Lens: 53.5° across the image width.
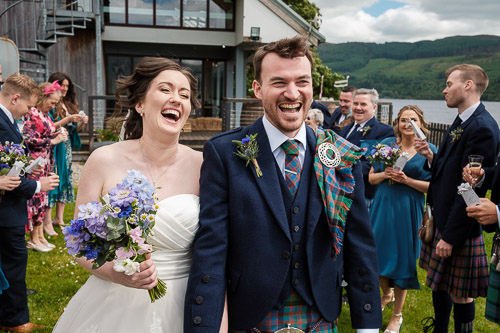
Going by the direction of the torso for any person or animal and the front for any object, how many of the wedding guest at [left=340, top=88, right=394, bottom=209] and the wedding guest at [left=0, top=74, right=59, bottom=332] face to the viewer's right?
1

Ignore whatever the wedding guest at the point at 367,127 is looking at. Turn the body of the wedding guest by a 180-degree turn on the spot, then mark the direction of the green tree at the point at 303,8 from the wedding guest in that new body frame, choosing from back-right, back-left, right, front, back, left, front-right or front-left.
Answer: front-left

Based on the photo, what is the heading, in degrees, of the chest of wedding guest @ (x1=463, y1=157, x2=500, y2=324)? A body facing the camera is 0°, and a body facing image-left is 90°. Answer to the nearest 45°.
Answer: approximately 90°

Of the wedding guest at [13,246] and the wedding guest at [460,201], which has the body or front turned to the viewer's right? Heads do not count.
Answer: the wedding guest at [13,246]

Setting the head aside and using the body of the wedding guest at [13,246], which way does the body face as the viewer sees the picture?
to the viewer's right

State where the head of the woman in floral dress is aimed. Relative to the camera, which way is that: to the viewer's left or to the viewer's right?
to the viewer's right

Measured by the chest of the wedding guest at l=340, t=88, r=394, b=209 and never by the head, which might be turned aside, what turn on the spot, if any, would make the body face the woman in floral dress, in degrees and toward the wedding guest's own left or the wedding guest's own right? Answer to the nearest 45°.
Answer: approximately 45° to the wedding guest's own right

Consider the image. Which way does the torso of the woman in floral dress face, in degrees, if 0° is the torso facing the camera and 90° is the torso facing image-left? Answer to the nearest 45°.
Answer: approximately 270°

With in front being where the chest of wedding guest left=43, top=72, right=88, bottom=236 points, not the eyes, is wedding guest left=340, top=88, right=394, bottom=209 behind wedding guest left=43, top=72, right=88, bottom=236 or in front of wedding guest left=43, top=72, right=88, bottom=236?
in front

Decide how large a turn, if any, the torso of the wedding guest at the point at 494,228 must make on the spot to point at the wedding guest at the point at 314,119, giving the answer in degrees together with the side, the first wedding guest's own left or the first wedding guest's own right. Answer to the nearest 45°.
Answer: approximately 45° to the first wedding guest's own right

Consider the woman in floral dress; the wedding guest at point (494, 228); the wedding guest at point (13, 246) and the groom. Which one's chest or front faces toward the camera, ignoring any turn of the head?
the groom

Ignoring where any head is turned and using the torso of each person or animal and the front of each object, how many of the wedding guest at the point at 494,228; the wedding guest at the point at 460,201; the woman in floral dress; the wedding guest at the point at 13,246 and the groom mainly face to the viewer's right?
2

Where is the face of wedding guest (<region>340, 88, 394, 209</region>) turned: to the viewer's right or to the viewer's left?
to the viewer's left

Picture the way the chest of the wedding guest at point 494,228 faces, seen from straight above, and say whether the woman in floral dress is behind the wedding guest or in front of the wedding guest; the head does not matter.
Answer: in front
